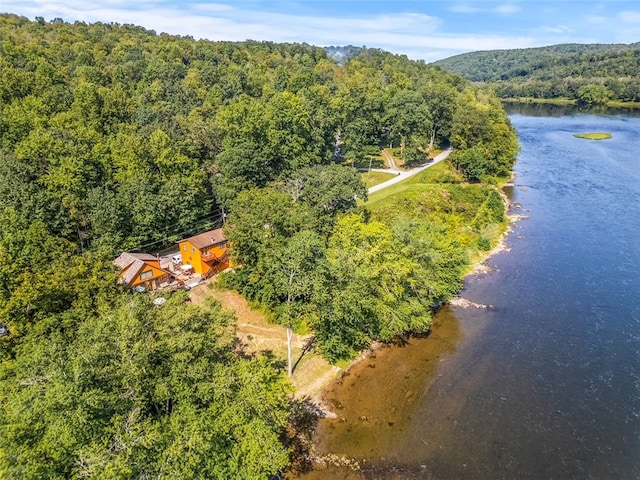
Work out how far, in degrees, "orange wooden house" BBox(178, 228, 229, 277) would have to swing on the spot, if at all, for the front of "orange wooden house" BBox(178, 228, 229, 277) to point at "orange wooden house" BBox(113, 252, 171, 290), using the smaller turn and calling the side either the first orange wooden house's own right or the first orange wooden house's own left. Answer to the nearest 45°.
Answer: approximately 135° to the first orange wooden house's own right

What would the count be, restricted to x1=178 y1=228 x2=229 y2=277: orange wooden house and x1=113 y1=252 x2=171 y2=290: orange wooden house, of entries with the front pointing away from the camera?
0

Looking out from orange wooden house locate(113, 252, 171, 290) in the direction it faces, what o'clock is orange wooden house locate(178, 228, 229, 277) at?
orange wooden house locate(178, 228, 229, 277) is roughly at 10 o'clock from orange wooden house locate(113, 252, 171, 290).

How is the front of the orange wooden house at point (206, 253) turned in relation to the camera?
facing the viewer and to the right of the viewer
